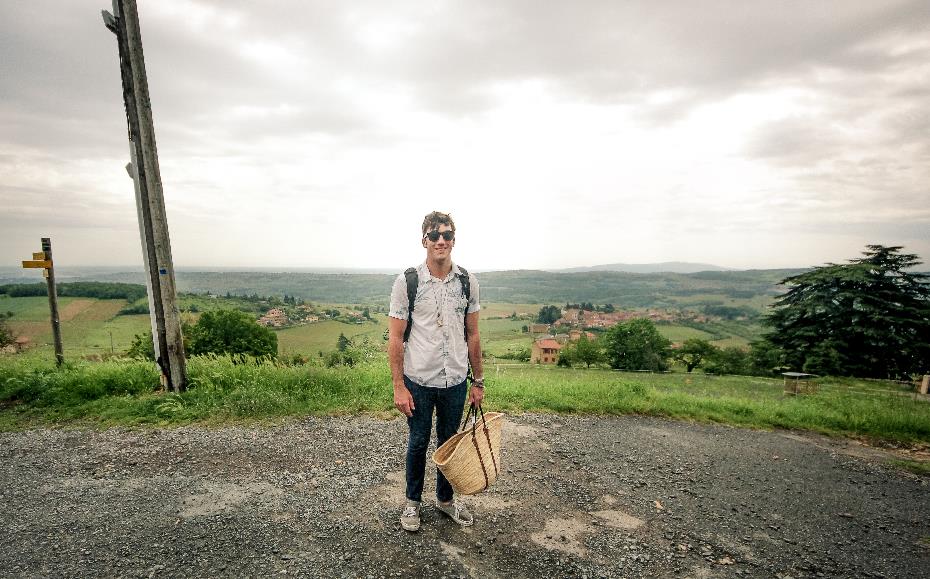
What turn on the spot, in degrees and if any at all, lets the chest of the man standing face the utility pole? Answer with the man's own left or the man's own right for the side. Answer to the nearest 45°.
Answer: approximately 135° to the man's own right

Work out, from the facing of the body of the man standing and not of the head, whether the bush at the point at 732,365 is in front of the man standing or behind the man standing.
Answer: behind

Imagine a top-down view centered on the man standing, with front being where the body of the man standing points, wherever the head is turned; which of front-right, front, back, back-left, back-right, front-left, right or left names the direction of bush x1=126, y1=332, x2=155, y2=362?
back-right

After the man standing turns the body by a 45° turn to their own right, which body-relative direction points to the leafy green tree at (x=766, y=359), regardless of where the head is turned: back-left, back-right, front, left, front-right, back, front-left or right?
back

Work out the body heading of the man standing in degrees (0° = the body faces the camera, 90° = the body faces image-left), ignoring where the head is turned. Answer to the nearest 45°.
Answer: approximately 0°

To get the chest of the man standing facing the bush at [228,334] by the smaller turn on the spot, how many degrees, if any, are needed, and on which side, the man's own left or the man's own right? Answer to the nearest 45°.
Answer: approximately 135° to the man's own right

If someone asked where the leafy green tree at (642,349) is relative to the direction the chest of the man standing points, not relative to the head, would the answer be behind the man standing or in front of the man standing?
behind

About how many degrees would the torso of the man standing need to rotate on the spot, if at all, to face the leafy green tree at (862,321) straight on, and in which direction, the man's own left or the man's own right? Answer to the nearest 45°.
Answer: approximately 135° to the man's own left
